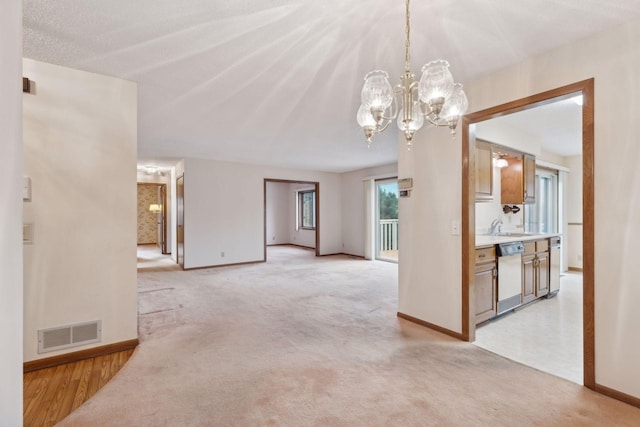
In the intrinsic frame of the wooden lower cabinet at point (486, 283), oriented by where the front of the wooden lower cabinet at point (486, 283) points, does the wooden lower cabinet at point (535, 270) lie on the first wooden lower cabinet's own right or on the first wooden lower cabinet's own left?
on the first wooden lower cabinet's own left

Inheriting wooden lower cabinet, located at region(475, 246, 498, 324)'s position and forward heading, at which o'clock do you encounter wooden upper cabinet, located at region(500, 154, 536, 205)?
The wooden upper cabinet is roughly at 8 o'clock from the wooden lower cabinet.

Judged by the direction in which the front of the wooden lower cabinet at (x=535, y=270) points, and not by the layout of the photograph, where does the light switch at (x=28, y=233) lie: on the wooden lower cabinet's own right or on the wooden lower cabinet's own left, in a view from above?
on the wooden lower cabinet's own right

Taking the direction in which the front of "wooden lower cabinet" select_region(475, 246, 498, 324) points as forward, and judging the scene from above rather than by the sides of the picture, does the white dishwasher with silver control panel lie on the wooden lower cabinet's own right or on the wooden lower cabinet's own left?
on the wooden lower cabinet's own left

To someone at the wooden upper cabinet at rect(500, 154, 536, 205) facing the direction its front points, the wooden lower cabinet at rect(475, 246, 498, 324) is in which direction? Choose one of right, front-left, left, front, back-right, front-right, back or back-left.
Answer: front-right

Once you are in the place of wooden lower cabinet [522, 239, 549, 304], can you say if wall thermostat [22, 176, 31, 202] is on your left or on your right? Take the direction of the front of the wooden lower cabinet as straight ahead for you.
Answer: on your right

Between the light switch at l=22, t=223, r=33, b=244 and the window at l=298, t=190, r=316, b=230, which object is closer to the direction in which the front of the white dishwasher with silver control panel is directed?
the light switch

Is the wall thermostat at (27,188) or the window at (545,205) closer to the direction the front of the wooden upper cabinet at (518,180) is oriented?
the wall thermostat
